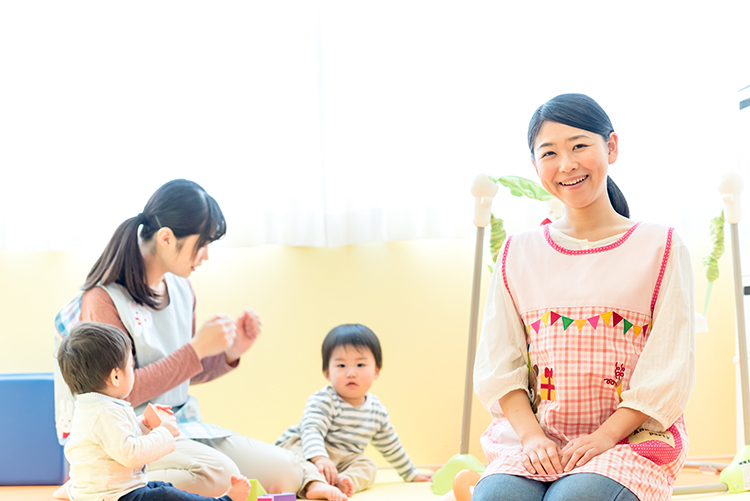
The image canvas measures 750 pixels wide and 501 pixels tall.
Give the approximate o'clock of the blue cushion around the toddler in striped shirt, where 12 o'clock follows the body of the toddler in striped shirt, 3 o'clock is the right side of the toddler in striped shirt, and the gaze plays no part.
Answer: The blue cushion is roughly at 3 o'clock from the toddler in striped shirt.

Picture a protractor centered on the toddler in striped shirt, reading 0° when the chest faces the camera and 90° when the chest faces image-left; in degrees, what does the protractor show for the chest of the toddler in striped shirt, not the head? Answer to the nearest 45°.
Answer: approximately 0°

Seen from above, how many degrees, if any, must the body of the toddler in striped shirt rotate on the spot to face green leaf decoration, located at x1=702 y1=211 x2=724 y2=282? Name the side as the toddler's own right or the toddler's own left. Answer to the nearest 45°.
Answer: approximately 90° to the toddler's own left
